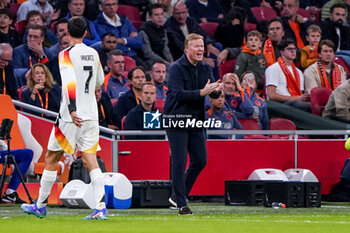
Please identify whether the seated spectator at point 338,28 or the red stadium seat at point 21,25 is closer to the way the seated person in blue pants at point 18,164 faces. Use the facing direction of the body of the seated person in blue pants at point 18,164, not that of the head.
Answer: the seated spectator

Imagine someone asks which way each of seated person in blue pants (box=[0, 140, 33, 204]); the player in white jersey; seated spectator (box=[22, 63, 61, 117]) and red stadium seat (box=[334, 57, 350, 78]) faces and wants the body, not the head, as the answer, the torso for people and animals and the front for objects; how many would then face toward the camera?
2

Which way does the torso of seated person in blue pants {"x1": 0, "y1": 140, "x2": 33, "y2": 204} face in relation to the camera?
to the viewer's right

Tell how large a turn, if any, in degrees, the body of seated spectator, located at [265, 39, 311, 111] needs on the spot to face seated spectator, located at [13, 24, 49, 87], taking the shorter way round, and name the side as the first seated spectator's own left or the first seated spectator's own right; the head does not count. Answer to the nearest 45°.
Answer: approximately 135° to the first seated spectator's own right

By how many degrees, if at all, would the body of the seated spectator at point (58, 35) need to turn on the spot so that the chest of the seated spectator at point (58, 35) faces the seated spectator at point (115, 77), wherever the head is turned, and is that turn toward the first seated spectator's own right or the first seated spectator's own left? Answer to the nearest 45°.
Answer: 0° — they already face them

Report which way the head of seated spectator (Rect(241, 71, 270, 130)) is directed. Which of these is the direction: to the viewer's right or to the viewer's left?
to the viewer's left

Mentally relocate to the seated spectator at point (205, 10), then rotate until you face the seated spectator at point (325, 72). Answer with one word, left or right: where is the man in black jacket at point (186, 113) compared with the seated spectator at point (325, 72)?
right
